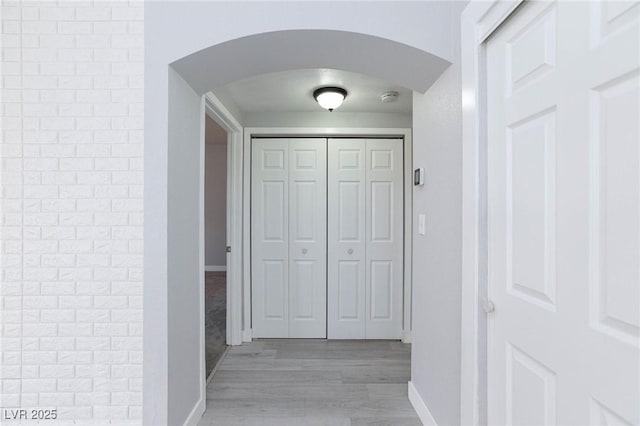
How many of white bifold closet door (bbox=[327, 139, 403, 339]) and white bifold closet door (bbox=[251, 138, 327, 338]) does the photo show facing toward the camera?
2

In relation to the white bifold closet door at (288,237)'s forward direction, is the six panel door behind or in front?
in front

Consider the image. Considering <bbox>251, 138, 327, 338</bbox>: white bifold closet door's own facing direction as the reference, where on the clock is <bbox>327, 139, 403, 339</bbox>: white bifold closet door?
<bbox>327, 139, 403, 339</bbox>: white bifold closet door is roughly at 9 o'clock from <bbox>251, 138, 327, 338</bbox>: white bifold closet door.

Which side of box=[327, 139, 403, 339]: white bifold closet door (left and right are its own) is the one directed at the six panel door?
front

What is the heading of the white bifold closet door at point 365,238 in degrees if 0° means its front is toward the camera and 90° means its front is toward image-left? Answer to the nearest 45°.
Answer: approximately 0°

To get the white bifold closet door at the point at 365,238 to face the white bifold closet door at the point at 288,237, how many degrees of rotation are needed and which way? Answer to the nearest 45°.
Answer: approximately 90° to its right

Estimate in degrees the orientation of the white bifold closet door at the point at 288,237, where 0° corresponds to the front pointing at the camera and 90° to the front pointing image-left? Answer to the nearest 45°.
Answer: approximately 0°
